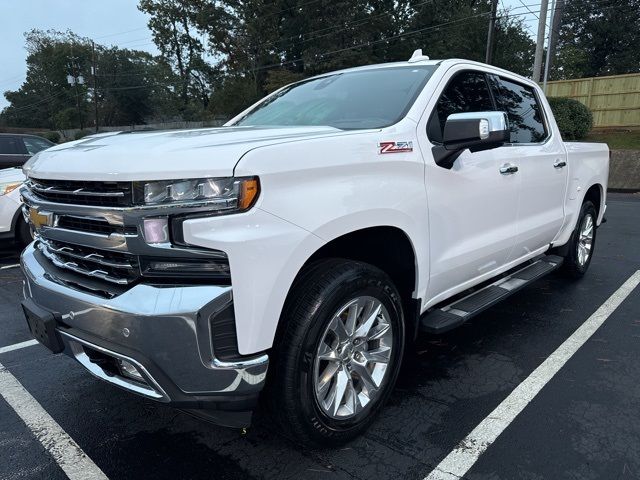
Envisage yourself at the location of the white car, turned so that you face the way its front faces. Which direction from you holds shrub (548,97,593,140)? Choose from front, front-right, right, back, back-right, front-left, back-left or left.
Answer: back-left

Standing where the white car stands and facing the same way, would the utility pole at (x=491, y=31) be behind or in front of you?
behind

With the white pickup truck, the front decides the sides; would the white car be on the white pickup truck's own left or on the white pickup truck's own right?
on the white pickup truck's own right

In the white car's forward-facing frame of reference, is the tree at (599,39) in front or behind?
behind

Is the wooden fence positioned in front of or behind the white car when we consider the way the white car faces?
behind

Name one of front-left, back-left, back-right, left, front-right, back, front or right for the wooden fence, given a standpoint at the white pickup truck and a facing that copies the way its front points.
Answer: back

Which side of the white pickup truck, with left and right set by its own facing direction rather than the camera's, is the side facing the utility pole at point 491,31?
back

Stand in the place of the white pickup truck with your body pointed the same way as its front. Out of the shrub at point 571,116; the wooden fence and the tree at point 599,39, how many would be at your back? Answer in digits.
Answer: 3

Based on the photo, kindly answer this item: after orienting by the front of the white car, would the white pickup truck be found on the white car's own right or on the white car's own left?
on the white car's own left
